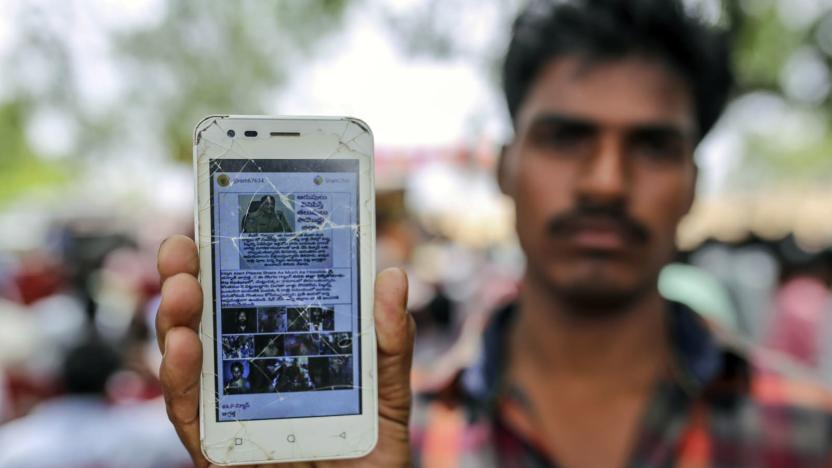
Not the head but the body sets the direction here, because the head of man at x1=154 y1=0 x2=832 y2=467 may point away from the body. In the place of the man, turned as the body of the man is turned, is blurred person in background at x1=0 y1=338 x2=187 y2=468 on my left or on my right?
on my right

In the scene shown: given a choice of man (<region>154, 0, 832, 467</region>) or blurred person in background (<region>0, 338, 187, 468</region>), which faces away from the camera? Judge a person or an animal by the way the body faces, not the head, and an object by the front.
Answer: the blurred person in background

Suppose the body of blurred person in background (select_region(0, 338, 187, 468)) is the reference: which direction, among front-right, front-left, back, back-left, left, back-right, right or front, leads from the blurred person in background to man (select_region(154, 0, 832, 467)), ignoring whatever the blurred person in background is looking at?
back-right

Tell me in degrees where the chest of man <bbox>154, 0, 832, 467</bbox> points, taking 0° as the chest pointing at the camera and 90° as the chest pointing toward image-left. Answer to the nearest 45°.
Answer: approximately 0°

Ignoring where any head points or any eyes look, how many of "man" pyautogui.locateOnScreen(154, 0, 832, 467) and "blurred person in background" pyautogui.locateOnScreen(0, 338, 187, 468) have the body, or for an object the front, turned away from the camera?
1

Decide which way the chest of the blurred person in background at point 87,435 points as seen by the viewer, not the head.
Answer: away from the camera
